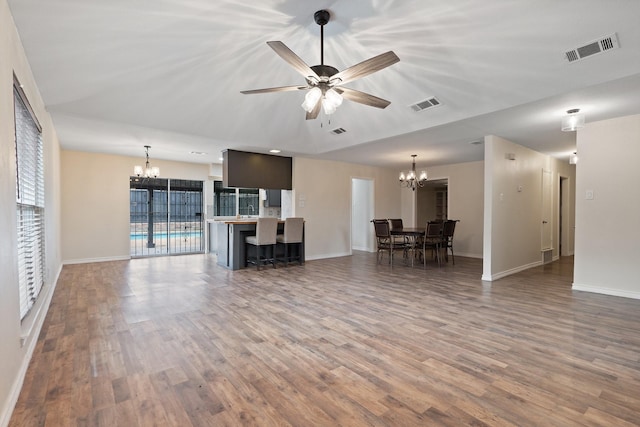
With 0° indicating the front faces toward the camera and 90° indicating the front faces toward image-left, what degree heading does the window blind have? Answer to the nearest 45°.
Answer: approximately 270°

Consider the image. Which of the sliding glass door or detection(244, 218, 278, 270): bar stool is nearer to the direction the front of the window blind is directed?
the bar stool

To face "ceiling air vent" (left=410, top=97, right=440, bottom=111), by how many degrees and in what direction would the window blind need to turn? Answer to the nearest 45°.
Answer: approximately 45° to its right

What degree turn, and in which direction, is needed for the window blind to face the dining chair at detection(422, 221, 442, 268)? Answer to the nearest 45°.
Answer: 0° — it already faces it

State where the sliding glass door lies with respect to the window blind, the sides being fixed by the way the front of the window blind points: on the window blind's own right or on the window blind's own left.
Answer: on the window blind's own left

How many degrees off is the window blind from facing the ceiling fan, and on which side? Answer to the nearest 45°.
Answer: approximately 45° to its right

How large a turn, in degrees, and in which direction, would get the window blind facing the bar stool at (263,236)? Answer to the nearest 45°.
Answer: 0° — it already faces it

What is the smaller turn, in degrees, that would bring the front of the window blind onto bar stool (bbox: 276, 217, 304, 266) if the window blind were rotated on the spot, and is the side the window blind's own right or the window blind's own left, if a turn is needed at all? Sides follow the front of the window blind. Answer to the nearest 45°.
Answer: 0° — it already faces it

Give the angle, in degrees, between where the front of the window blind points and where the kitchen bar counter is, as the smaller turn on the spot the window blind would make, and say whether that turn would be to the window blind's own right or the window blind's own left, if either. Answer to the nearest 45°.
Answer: approximately 45° to the window blind's own left
